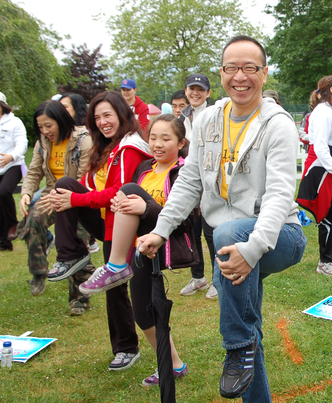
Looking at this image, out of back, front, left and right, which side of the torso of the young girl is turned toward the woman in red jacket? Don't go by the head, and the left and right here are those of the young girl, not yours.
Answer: right

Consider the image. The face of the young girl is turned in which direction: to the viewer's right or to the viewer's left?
to the viewer's left

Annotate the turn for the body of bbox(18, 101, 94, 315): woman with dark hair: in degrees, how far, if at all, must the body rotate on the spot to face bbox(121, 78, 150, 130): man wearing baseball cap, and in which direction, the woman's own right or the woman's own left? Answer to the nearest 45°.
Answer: approximately 180°
